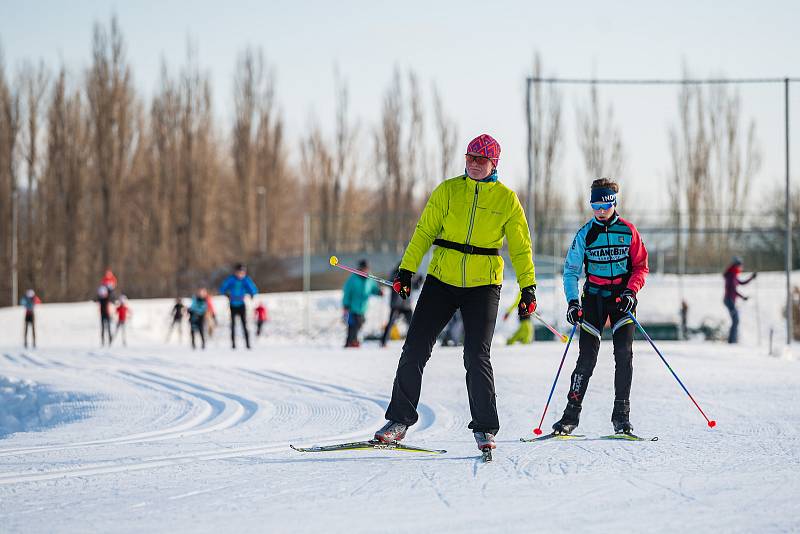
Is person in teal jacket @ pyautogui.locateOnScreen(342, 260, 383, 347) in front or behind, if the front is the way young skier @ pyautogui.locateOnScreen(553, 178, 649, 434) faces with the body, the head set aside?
behind

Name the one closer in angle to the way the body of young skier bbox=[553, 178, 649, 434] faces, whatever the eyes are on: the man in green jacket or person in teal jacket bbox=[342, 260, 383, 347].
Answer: the man in green jacket

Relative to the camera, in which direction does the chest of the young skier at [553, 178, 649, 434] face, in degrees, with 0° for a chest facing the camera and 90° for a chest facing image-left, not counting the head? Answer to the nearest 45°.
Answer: approximately 0°

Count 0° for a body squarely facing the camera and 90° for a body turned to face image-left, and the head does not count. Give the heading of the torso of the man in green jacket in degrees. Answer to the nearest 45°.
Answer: approximately 0°

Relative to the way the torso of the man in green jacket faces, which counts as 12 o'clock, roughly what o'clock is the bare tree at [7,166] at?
The bare tree is roughly at 5 o'clock from the man in green jacket.

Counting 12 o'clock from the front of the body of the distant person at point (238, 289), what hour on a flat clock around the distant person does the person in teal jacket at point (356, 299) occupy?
The person in teal jacket is roughly at 9 o'clock from the distant person.

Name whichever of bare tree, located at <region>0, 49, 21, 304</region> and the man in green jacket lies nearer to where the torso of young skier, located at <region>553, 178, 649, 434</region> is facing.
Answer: the man in green jacket

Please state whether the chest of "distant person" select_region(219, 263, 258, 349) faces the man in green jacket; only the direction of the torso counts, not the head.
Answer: yes

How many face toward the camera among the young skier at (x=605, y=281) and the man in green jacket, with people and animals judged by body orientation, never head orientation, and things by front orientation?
2
